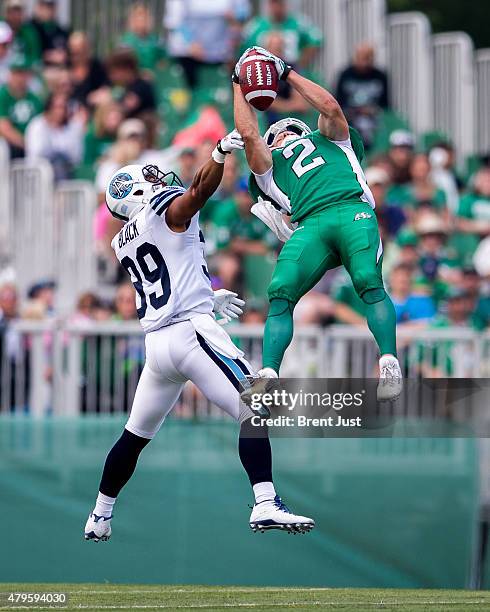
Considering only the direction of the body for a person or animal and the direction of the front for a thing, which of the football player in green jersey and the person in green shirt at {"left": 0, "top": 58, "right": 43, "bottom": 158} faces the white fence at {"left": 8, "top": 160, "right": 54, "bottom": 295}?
the person in green shirt

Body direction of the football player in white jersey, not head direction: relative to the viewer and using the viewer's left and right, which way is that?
facing away from the viewer and to the right of the viewer

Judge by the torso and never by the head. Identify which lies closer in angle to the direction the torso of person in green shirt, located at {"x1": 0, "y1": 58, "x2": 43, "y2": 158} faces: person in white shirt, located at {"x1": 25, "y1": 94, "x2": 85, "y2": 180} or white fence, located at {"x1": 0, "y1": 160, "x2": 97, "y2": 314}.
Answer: the white fence

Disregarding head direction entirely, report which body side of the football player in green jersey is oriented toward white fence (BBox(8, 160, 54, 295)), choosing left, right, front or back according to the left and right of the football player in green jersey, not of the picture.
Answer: back

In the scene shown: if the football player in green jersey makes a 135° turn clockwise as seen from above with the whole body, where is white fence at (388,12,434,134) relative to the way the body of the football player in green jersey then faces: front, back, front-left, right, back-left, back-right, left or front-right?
front-right

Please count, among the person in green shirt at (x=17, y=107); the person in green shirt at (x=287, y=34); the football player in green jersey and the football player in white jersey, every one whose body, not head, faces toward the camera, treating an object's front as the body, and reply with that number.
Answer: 3

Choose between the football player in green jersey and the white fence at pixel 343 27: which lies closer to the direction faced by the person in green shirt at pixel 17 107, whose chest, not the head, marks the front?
the football player in green jersey

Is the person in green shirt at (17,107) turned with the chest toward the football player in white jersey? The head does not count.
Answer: yes

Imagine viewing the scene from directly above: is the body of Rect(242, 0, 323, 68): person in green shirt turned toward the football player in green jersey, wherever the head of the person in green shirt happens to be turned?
yes

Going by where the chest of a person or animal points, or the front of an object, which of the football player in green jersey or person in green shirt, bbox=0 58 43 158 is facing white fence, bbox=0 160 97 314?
the person in green shirt
